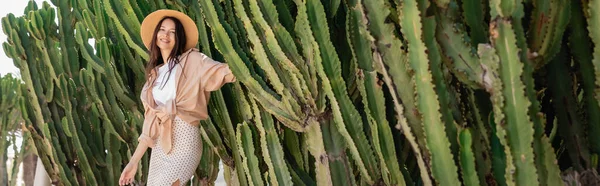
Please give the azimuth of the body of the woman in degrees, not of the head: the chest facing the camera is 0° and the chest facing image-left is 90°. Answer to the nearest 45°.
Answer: approximately 45°
